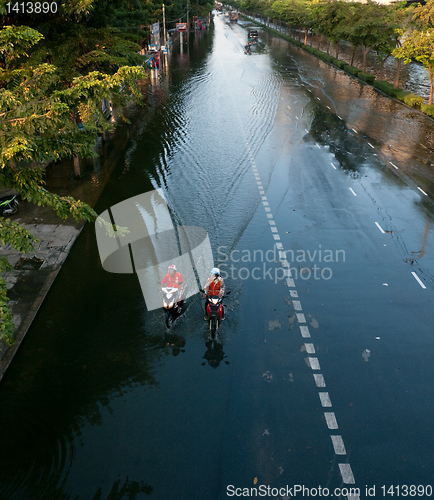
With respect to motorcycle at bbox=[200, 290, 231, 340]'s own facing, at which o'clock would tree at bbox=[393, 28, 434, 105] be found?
The tree is roughly at 7 o'clock from the motorcycle.

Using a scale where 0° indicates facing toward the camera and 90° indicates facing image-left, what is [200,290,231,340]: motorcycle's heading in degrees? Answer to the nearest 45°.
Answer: approximately 0°

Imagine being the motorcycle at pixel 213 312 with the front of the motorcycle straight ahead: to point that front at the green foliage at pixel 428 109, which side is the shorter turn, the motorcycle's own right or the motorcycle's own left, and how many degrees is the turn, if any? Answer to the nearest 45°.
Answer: approximately 135° to the motorcycle's own left

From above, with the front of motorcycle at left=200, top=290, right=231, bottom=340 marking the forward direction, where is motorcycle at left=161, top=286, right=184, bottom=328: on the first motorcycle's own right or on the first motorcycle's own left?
on the first motorcycle's own right

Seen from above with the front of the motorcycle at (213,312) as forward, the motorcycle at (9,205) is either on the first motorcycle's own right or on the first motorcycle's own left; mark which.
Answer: on the first motorcycle's own right

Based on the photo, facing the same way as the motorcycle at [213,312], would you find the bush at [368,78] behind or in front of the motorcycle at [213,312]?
behind

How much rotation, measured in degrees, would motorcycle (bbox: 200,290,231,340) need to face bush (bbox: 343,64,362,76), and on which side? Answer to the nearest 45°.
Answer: approximately 180°

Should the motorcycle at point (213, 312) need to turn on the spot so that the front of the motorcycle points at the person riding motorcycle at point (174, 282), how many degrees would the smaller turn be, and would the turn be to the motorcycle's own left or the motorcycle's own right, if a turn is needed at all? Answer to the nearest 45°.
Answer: approximately 135° to the motorcycle's own right
